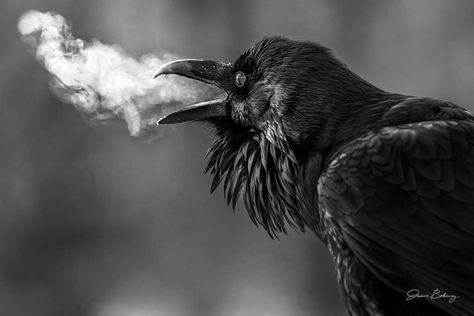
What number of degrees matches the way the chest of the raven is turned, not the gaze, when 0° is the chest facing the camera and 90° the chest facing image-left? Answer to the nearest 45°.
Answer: approximately 90°
